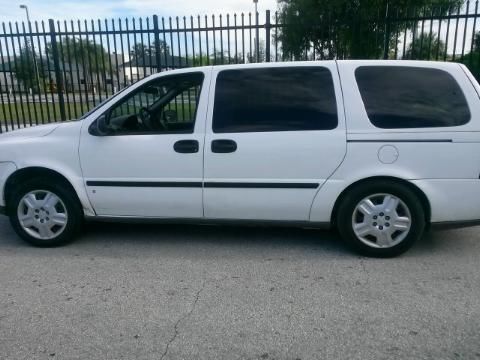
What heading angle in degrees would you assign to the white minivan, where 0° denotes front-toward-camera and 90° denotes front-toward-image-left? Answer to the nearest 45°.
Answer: approximately 90°

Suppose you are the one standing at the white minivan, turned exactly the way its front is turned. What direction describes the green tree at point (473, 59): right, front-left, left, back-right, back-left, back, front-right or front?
back-right

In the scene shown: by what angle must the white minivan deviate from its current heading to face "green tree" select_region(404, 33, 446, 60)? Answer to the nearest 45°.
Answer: approximately 135° to its right

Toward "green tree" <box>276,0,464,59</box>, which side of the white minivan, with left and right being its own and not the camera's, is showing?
right

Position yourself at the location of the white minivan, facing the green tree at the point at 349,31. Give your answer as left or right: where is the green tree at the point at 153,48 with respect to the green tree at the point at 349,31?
left
